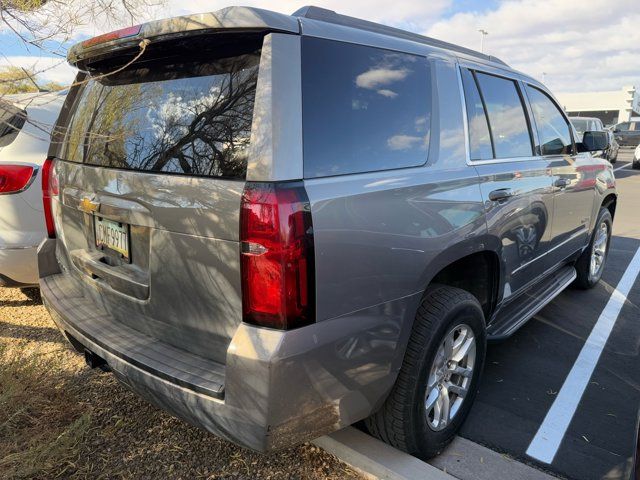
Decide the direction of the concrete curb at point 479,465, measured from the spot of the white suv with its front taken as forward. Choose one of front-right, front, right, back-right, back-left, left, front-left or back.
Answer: right

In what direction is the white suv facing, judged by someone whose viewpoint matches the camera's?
facing away from the viewer and to the right of the viewer

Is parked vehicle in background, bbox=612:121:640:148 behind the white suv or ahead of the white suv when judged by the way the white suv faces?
ahead

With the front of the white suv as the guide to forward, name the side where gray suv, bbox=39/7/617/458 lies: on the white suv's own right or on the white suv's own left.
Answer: on the white suv's own right

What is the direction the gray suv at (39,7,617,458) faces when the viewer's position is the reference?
facing away from the viewer and to the right of the viewer

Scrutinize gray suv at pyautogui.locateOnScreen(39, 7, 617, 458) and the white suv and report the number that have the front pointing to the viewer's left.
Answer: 0

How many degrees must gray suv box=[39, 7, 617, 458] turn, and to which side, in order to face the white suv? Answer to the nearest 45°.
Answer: approximately 90° to its left
